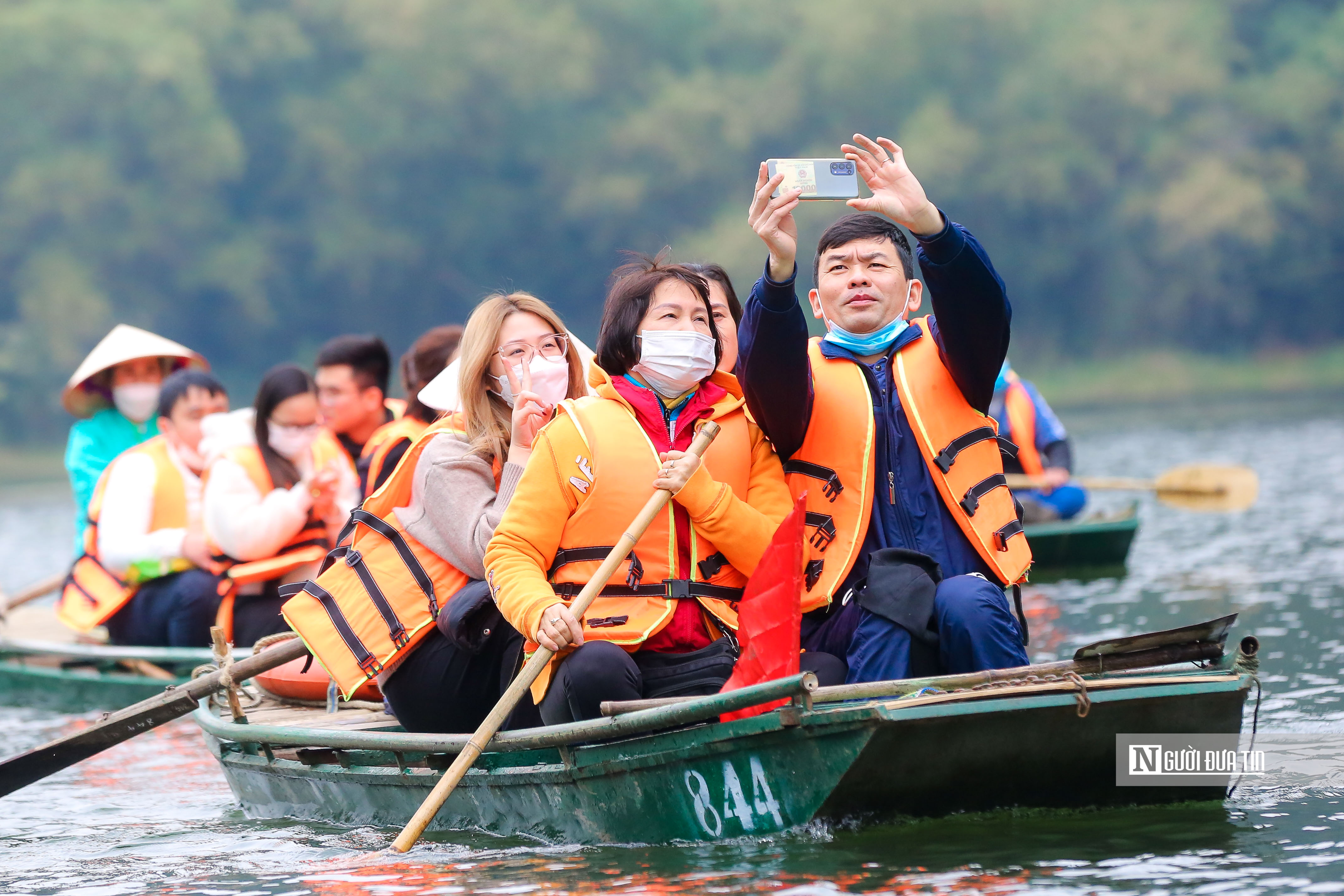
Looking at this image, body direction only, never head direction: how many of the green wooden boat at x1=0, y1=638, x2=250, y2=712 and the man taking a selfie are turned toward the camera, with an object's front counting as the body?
1

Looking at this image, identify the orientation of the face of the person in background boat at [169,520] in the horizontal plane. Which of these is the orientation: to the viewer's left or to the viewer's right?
to the viewer's right

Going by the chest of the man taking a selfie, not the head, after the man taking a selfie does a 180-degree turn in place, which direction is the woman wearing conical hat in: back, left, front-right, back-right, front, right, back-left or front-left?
front-left

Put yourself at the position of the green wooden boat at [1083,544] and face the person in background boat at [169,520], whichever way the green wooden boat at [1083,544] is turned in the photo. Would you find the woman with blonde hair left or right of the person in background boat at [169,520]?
left

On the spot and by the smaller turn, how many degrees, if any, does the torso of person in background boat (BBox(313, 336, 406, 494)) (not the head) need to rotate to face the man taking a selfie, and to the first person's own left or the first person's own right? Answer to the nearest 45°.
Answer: approximately 45° to the first person's own left

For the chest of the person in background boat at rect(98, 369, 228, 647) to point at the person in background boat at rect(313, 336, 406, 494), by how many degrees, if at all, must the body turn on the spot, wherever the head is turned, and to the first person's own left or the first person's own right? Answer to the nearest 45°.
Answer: approximately 45° to the first person's own left
